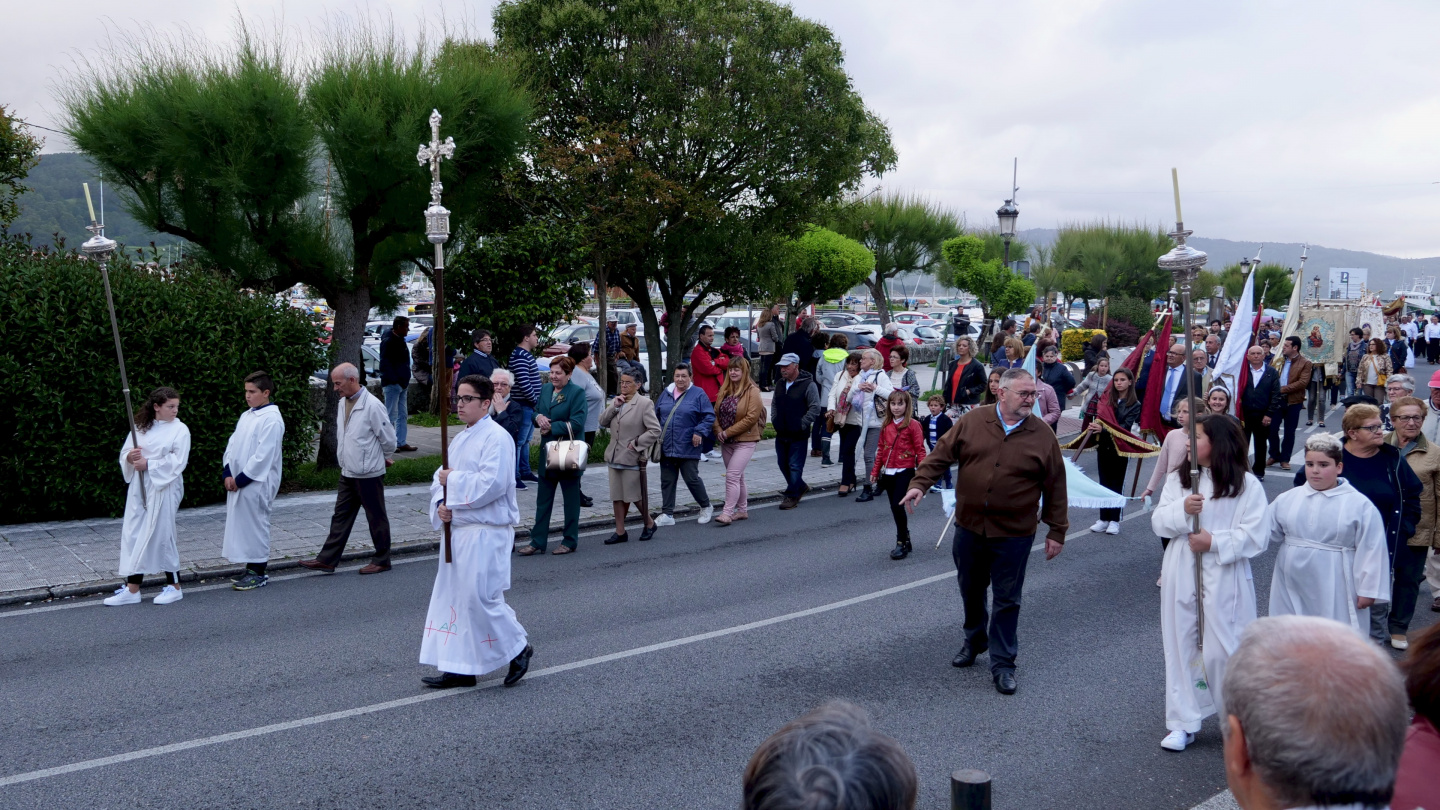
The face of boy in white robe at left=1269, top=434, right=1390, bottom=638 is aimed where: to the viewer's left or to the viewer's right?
to the viewer's left

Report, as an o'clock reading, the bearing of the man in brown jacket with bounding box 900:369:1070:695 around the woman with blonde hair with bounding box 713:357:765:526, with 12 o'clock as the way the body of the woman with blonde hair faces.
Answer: The man in brown jacket is roughly at 10 o'clock from the woman with blonde hair.

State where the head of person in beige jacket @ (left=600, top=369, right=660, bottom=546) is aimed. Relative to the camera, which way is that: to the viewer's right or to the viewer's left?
to the viewer's left

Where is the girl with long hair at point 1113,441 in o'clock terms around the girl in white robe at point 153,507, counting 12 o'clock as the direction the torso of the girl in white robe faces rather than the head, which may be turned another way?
The girl with long hair is roughly at 8 o'clock from the girl in white robe.

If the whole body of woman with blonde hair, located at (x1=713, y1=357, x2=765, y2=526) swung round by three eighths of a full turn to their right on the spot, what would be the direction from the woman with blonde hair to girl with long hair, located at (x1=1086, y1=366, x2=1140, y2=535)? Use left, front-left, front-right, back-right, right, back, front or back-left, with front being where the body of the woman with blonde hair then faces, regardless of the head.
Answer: right

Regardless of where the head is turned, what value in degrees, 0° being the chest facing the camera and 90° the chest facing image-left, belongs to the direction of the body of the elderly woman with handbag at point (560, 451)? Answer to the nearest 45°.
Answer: approximately 45°

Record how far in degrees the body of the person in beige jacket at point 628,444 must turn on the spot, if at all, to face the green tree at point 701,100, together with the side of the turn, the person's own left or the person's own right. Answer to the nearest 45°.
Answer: approximately 135° to the person's own right

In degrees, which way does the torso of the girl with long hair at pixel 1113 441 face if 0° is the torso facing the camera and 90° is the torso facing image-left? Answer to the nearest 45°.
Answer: approximately 45°

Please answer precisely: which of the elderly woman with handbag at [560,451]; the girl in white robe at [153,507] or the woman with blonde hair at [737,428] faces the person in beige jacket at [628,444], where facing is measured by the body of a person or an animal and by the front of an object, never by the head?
the woman with blonde hair

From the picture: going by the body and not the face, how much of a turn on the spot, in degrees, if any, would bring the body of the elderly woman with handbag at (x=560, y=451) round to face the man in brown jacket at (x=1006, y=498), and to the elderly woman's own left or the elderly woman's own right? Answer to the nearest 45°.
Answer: approximately 90° to the elderly woman's own left

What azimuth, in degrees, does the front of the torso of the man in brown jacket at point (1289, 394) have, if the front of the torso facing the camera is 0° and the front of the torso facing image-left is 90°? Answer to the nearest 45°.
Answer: approximately 45°

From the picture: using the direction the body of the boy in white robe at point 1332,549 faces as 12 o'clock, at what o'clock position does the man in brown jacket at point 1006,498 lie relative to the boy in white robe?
The man in brown jacket is roughly at 1 o'clock from the boy in white robe.

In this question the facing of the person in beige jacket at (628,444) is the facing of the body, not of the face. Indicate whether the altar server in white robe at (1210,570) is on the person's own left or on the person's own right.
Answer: on the person's own left

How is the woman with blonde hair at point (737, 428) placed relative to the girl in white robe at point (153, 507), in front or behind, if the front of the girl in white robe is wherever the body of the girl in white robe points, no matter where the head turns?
behind
